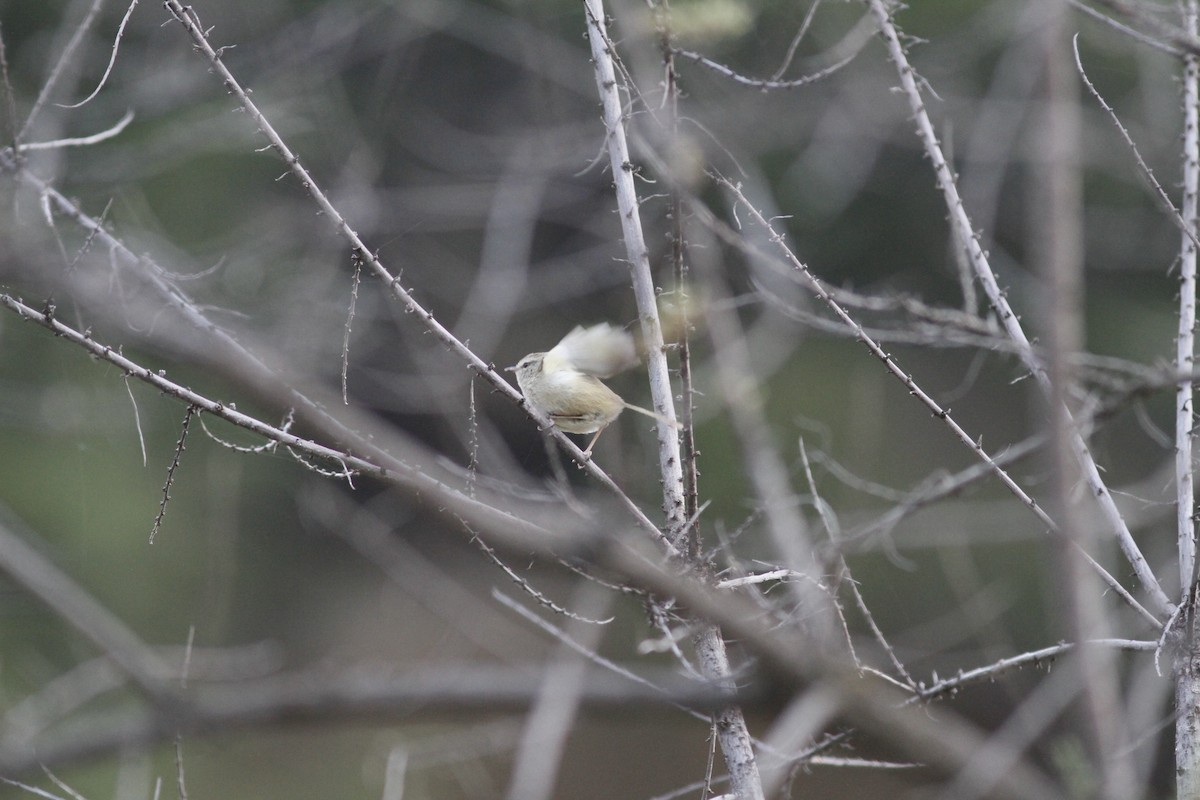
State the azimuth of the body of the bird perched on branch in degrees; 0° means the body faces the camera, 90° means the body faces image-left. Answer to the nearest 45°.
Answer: approximately 90°

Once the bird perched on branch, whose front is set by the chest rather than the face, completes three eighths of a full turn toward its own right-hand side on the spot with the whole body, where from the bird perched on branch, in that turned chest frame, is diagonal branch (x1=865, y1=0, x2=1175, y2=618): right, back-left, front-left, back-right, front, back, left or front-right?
right

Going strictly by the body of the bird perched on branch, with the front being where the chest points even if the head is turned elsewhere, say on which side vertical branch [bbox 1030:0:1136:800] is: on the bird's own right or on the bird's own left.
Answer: on the bird's own left
